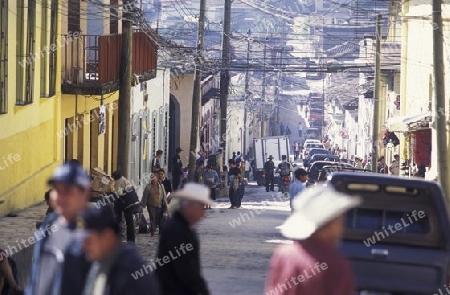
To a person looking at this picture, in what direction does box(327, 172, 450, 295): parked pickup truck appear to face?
facing away from the viewer

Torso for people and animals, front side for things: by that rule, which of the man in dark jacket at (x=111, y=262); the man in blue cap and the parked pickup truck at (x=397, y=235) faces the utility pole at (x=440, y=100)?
the parked pickup truck

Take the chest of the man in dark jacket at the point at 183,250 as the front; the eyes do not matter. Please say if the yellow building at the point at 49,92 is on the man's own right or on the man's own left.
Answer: on the man's own left

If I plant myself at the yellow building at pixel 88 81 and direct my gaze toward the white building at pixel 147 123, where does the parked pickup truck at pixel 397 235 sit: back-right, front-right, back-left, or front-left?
back-right

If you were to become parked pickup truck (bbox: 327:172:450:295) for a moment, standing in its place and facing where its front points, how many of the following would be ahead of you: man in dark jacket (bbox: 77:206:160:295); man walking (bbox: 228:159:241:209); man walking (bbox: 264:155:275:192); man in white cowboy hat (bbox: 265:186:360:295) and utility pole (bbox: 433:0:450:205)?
3

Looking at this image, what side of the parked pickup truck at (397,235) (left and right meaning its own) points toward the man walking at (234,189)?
front

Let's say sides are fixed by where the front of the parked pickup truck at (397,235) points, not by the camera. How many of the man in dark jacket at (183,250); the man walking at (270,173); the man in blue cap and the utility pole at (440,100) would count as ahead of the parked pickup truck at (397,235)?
2

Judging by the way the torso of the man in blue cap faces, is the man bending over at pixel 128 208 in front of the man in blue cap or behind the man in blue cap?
behind

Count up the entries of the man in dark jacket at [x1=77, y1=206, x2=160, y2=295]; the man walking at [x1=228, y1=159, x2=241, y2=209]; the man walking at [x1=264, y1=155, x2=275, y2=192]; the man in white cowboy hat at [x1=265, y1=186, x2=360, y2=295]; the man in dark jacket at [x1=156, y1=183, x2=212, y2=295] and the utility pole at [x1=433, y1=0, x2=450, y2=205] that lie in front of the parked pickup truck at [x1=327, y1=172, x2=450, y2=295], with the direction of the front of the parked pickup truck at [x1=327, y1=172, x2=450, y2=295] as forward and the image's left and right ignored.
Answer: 3

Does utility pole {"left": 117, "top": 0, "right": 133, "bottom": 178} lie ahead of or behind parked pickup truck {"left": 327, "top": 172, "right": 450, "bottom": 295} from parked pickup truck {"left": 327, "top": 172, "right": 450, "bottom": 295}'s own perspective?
ahead

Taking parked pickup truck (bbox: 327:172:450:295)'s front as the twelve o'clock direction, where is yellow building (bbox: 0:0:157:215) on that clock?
The yellow building is roughly at 11 o'clock from the parked pickup truck.

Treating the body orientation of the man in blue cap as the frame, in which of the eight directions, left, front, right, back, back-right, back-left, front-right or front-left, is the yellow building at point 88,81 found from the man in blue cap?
back-right

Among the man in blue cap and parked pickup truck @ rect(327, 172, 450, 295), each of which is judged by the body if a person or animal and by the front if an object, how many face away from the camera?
1
